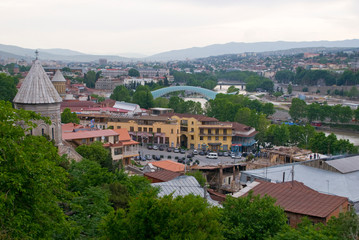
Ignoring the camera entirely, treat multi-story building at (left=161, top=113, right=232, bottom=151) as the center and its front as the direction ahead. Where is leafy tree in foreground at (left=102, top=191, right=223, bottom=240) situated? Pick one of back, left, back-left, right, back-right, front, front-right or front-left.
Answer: front

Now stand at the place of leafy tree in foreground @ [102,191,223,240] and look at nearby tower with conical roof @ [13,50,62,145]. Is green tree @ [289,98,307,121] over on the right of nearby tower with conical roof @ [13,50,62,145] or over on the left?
right

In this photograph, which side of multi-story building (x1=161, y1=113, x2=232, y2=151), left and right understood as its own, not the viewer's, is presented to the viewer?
front

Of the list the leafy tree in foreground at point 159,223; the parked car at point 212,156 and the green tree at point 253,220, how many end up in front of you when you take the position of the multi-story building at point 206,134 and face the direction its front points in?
3

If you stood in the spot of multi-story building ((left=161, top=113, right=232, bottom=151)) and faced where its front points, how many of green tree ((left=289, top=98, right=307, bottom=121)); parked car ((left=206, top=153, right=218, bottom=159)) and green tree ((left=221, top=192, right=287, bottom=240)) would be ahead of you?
2

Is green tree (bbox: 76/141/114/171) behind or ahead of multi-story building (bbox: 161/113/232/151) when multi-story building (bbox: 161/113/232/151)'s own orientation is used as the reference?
ahead

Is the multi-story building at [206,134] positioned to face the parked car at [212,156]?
yes

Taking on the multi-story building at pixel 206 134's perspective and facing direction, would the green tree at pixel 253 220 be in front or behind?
in front
